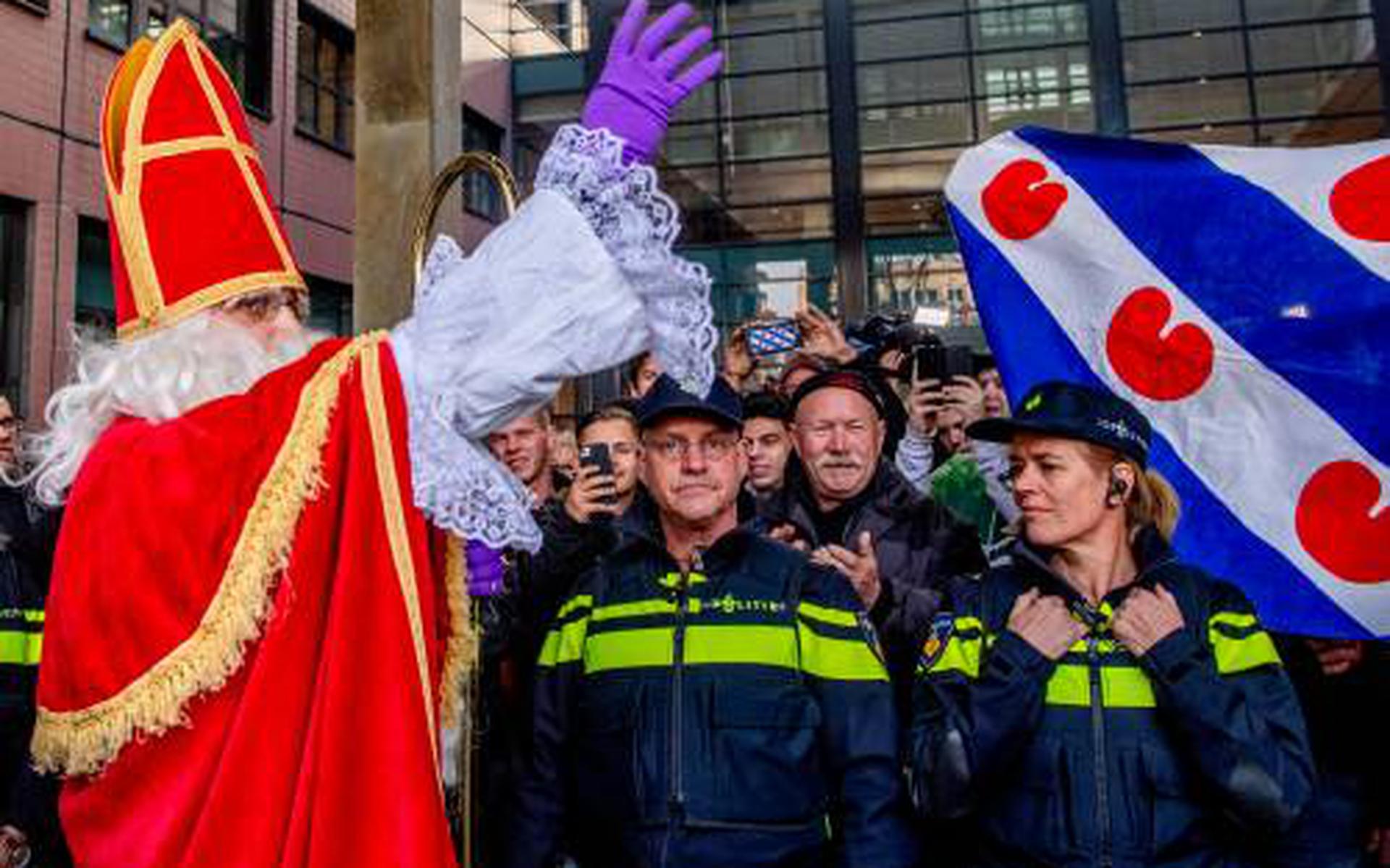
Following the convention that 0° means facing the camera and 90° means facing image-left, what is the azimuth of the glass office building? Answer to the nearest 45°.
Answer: approximately 0°

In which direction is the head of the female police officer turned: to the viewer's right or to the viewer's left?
to the viewer's left

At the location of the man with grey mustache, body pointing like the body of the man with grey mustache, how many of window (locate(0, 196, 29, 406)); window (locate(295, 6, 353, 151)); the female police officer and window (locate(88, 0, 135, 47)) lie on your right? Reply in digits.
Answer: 3

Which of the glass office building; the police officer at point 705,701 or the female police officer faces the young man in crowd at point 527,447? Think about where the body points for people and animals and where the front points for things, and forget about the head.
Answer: the glass office building

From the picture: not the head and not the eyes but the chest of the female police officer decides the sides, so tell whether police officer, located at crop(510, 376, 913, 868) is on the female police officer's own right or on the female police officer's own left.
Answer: on the female police officer's own right

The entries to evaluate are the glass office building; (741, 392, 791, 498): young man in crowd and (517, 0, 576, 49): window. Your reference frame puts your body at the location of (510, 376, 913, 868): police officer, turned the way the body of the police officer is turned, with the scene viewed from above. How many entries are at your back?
3

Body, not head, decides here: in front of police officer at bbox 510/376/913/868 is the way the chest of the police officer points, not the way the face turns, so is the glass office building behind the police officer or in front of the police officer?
behind

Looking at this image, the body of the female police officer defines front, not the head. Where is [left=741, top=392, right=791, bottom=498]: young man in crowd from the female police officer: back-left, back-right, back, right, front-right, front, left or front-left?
back-right
